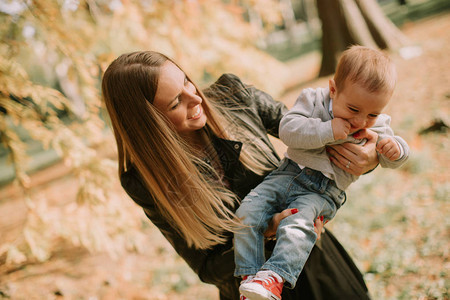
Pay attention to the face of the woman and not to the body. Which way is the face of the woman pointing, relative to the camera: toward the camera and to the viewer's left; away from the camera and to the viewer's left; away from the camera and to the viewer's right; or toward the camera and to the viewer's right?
toward the camera and to the viewer's right

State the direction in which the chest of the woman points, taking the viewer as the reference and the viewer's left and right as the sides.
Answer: facing the viewer and to the right of the viewer

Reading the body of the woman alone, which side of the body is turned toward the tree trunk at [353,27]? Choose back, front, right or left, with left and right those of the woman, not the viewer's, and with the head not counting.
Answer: left
